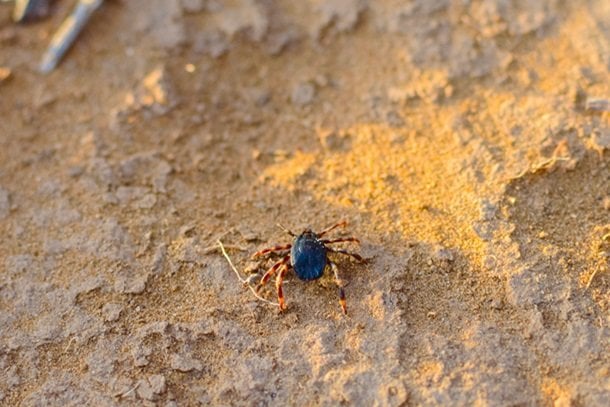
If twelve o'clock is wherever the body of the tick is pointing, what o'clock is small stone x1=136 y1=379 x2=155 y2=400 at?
The small stone is roughly at 7 o'clock from the tick.

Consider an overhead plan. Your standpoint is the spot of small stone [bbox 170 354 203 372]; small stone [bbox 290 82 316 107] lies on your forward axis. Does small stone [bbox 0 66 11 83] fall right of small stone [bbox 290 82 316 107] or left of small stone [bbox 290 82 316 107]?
left

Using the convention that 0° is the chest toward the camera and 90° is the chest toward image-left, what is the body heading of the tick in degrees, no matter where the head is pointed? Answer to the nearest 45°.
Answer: approximately 180°

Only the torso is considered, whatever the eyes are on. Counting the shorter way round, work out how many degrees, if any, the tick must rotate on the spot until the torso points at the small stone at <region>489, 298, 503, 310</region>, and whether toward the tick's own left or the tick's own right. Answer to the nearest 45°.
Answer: approximately 90° to the tick's own right

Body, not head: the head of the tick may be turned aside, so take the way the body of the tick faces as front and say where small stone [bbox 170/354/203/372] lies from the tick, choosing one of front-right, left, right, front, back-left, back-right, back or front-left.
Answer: back-left

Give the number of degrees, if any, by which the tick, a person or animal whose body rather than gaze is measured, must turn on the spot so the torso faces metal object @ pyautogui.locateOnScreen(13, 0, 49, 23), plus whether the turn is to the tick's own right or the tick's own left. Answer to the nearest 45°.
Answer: approximately 45° to the tick's own left

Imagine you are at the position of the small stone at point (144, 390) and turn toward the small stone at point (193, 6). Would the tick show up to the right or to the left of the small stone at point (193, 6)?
right

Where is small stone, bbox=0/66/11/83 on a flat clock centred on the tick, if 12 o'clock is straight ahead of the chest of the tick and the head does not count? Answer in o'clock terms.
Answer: The small stone is roughly at 10 o'clock from the tick.

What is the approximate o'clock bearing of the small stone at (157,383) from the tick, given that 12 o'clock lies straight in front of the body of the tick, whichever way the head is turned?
The small stone is roughly at 7 o'clock from the tick.

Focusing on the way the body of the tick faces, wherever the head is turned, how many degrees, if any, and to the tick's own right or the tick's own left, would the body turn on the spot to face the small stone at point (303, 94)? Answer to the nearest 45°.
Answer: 0° — it already faces it
